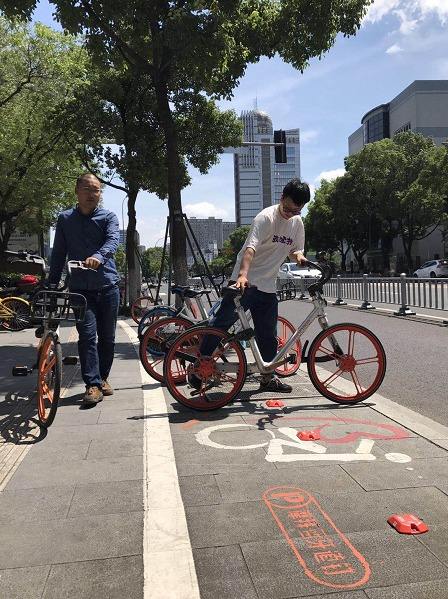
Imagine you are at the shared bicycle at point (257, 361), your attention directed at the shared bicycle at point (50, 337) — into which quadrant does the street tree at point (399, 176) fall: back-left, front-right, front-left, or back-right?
back-right

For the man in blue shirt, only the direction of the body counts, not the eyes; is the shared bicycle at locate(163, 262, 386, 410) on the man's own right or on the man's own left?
on the man's own left

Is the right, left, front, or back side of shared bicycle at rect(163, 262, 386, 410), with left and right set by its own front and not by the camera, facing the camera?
right

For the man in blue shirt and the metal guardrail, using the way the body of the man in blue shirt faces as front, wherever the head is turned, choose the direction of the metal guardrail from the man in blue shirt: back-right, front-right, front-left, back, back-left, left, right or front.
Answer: back-left

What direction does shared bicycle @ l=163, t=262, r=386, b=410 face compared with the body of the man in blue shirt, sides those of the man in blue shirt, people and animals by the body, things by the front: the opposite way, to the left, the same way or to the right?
to the left

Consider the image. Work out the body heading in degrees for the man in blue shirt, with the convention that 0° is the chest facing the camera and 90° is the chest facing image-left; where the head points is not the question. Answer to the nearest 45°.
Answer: approximately 0°

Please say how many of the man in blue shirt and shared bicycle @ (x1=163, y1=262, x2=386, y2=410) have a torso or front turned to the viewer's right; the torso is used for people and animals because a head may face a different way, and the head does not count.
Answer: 1

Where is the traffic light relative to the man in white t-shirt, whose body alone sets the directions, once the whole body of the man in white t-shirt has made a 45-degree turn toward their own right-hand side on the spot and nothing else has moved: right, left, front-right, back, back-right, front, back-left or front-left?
back
